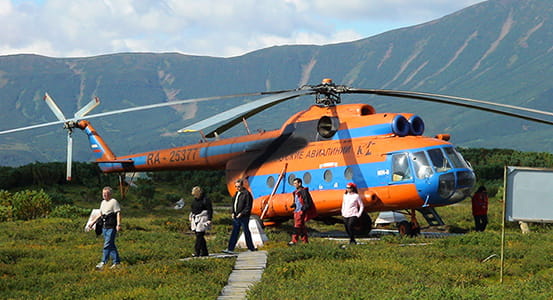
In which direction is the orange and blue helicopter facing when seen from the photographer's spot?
facing the viewer and to the right of the viewer

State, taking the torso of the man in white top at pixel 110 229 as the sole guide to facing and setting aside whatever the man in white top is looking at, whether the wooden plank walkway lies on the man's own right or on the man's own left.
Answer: on the man's own left

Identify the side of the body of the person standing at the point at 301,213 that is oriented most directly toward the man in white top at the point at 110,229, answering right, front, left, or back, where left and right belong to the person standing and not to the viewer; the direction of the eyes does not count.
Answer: front

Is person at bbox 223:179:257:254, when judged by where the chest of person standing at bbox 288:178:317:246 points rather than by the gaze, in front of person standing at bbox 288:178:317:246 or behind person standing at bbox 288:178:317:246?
in front

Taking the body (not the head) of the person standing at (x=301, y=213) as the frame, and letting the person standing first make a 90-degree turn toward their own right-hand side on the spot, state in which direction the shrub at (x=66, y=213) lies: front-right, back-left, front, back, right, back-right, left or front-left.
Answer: front

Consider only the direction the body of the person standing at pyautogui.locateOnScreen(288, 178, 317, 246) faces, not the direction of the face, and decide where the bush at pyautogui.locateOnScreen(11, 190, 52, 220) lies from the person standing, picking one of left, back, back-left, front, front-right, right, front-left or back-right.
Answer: right

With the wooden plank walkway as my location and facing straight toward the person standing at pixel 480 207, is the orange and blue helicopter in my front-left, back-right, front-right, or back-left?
front-left

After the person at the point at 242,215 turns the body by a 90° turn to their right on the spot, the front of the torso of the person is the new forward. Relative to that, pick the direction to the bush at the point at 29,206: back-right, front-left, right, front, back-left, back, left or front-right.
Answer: front

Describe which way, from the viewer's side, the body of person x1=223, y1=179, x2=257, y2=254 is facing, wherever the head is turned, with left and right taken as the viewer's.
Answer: facing the viewer and to the left of the viewer

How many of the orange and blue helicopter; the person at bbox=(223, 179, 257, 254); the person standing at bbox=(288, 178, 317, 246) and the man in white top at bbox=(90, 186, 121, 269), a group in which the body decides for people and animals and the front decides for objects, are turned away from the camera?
0

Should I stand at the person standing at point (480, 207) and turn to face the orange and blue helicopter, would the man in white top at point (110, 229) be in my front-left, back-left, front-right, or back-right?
front-left
